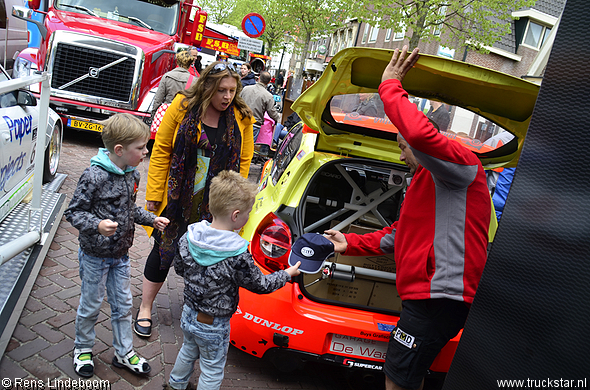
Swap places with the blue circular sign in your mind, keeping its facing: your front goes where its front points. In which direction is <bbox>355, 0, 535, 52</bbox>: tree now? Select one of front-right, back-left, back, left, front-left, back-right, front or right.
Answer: left

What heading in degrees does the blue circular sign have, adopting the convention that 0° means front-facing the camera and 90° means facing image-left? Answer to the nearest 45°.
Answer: approximately 0°

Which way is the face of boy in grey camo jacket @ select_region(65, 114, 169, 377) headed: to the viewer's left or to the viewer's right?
to the viewer's right

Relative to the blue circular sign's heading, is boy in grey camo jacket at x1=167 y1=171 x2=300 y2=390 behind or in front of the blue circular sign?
in front

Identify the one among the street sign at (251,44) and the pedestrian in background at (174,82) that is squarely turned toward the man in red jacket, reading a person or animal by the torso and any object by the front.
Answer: the street sign

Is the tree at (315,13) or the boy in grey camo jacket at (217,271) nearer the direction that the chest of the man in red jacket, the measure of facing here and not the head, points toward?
the boy in grey camo jacket

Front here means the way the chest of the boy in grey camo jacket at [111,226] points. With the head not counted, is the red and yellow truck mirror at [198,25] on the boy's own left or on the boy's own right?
on the boy's own left
